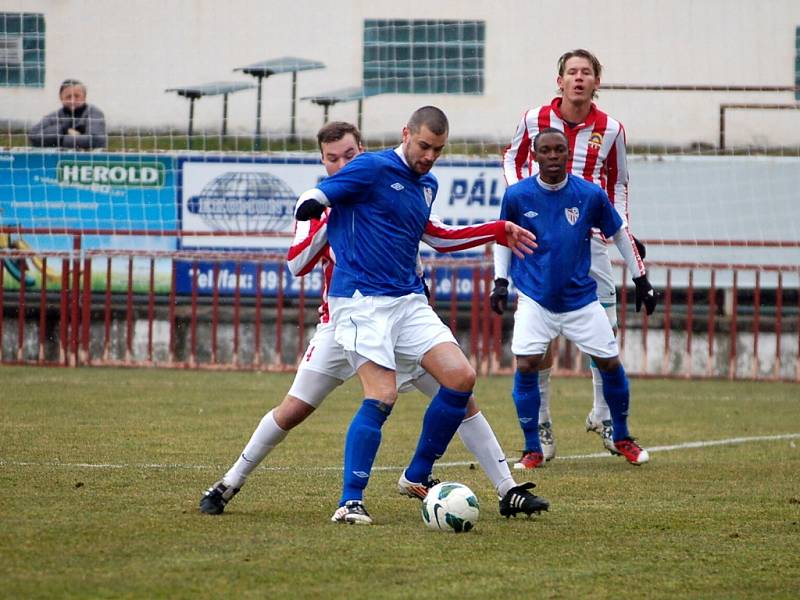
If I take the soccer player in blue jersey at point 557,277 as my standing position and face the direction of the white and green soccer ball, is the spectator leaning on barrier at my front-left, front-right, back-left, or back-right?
back-right

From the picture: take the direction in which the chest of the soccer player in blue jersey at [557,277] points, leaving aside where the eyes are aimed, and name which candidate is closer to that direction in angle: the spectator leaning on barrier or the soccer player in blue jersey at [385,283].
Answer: the soccer player in blue jersey

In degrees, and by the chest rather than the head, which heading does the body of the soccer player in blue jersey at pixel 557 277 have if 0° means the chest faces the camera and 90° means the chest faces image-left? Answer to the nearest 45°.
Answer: approximately 0°

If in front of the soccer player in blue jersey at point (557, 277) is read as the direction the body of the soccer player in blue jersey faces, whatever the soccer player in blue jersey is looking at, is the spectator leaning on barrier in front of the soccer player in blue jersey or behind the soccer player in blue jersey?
behind

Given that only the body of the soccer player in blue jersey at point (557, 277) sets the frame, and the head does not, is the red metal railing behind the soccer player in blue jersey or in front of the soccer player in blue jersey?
behind

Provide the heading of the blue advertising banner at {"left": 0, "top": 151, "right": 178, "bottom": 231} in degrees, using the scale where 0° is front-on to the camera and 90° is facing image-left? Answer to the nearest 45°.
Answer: approximately 0°

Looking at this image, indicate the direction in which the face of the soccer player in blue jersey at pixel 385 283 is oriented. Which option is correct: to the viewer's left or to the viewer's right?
to the viewer's right

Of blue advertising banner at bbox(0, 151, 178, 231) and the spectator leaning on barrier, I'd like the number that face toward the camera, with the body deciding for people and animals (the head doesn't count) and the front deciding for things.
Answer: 2

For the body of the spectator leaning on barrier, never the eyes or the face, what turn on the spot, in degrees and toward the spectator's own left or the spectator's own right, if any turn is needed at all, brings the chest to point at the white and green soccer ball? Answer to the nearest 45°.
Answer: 0° — they already face it
